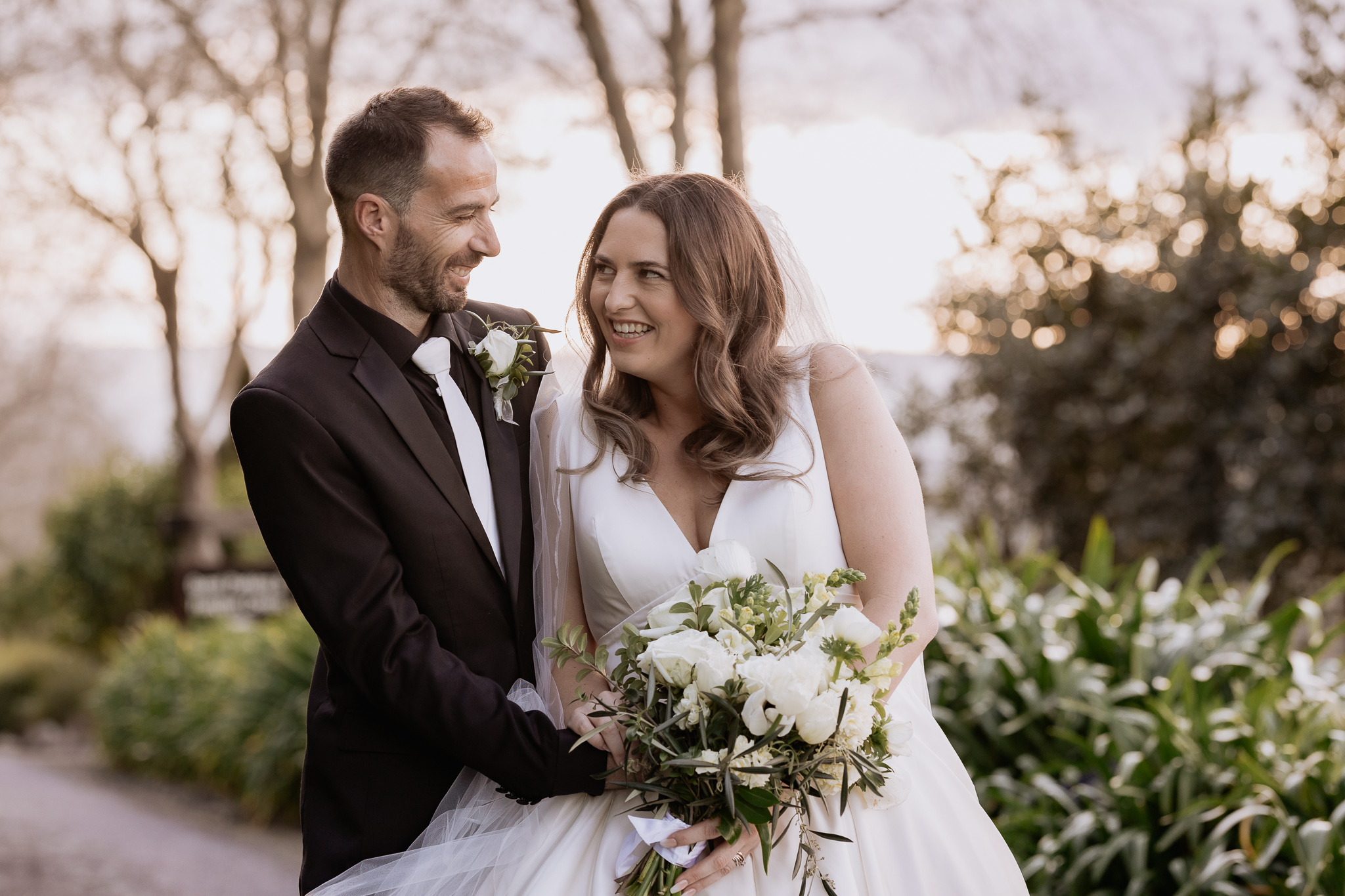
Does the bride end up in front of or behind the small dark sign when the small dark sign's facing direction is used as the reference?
in front

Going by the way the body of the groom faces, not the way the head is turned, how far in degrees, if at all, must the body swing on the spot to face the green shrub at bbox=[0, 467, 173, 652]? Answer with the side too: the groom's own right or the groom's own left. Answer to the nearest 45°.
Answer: approximately 135° to the groom's own left

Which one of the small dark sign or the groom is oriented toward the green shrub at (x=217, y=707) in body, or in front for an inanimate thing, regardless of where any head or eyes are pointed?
the small dark sign

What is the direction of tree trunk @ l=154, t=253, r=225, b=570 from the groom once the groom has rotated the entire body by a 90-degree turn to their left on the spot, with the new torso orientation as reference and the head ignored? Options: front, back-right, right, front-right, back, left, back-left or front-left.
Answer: front-left

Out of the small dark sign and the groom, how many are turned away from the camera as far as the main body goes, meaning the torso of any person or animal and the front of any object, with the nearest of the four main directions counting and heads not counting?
0

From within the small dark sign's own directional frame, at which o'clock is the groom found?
The groom is roughly at 12 o'clock from the small dark sign.

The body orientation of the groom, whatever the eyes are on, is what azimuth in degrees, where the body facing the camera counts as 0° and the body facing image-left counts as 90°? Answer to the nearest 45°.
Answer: approximately 315°

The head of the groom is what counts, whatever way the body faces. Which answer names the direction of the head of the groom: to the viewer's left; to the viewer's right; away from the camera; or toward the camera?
to the viewer's right

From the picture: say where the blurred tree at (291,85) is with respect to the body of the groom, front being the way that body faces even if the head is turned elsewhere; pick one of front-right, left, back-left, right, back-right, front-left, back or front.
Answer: back-left

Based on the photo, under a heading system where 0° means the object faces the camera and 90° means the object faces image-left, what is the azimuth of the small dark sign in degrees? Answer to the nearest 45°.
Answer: approximately 0°
